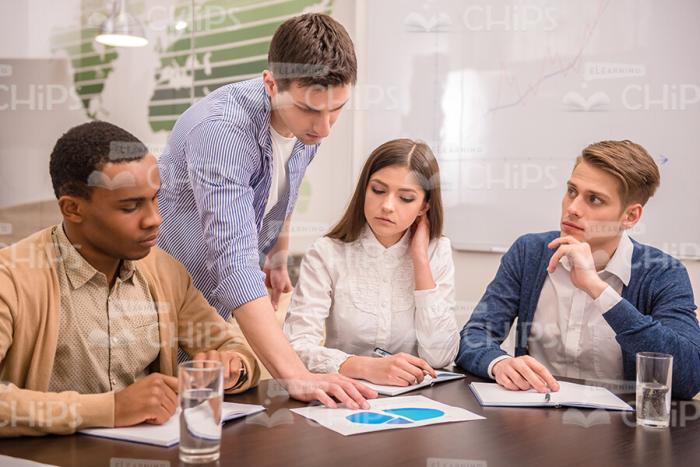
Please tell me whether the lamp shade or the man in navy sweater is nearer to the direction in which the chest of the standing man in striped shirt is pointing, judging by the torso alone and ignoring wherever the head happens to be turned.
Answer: the man in navy sweater

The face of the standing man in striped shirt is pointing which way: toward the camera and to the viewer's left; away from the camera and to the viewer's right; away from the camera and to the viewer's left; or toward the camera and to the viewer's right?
toward the camera and to the viewer's right

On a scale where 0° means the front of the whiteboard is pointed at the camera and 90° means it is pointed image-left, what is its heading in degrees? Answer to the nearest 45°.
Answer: approximately 0°

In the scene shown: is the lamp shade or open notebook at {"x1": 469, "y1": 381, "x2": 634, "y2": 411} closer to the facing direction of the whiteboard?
the open notebook

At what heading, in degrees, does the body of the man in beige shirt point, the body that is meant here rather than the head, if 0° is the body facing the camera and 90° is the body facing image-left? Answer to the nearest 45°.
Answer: approximately 315°

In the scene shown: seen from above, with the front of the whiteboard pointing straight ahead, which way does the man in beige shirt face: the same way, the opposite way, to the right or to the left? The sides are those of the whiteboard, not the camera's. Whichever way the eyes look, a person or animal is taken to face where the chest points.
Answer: to the left

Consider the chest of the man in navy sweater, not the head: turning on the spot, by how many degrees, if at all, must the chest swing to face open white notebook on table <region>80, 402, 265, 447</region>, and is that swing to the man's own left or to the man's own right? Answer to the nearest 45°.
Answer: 0° — they already face it

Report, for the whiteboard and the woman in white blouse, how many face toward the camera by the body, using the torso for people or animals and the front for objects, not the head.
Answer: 2

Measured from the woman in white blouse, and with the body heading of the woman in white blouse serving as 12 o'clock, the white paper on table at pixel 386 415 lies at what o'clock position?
The white paper on table is roughly at 12 o'clock from the woman in white blouse.
